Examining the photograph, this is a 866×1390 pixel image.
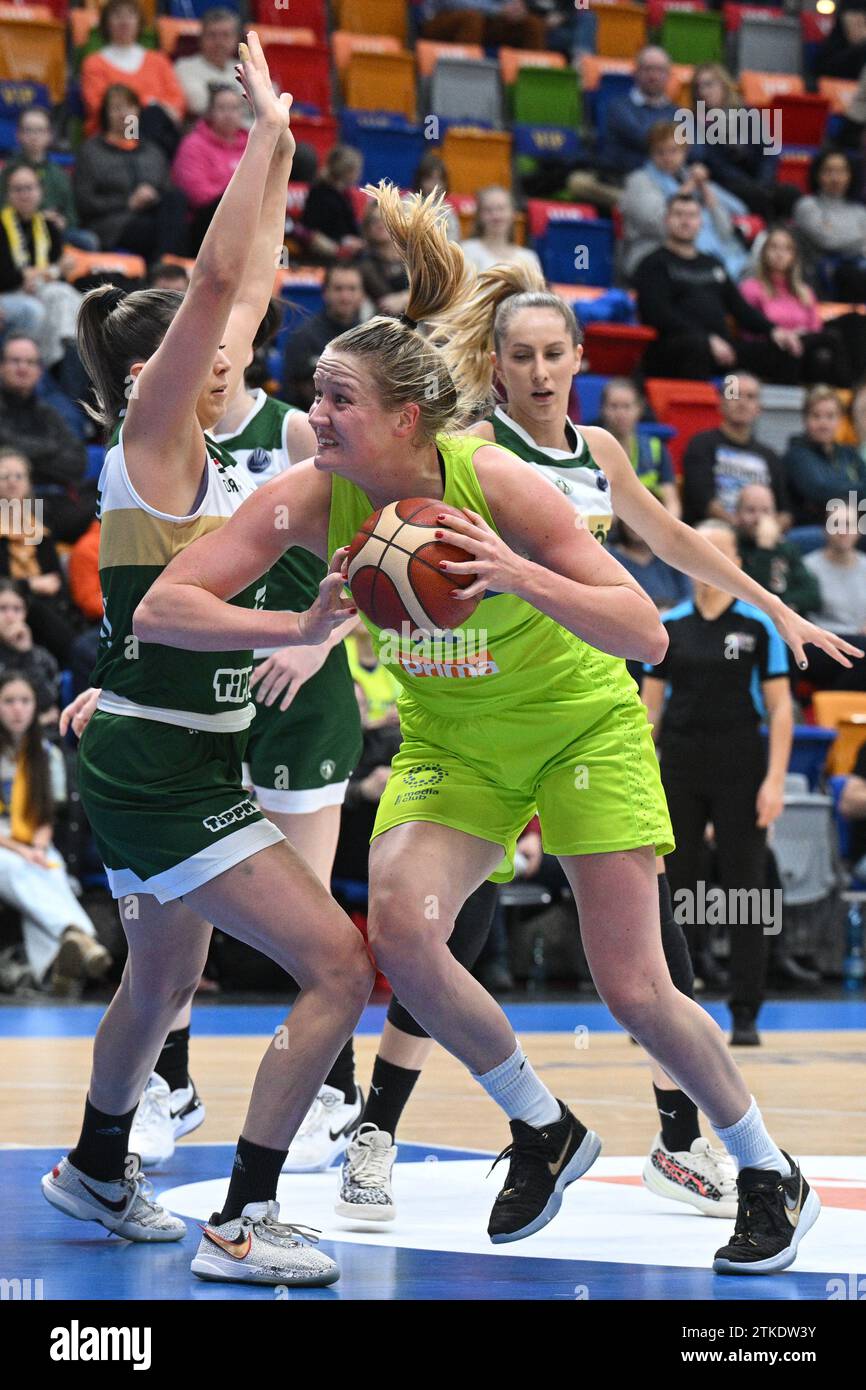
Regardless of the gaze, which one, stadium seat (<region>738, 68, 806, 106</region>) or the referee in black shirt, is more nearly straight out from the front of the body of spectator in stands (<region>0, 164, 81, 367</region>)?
the referee in black shirt

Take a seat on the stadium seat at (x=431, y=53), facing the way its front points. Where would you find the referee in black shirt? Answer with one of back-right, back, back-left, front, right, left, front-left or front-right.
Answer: front

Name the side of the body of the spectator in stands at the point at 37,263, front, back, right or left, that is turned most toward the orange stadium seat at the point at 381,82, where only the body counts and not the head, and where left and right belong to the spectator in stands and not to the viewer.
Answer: left

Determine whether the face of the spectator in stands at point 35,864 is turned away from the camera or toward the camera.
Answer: toward the camera

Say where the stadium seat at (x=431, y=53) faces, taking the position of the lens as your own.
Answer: facing the viewer

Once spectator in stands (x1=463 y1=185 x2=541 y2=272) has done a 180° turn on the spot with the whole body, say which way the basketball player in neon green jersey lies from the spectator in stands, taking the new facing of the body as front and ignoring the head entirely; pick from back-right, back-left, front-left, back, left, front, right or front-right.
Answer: back

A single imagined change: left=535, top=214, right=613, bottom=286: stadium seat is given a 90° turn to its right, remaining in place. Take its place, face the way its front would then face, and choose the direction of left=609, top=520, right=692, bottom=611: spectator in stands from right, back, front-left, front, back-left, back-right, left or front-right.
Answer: left

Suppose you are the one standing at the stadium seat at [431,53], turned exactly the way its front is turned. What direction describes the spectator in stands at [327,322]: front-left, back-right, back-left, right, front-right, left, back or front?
front

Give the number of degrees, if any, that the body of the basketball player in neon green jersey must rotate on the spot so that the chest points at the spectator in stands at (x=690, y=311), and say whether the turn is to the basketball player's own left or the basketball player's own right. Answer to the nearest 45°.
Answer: approximately 135° to the basketball player's own right

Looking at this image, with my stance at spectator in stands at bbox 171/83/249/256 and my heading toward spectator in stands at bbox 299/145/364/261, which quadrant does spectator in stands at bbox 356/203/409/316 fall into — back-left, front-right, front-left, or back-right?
front-right

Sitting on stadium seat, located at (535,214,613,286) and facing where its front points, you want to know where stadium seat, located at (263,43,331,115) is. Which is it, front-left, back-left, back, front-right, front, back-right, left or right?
right

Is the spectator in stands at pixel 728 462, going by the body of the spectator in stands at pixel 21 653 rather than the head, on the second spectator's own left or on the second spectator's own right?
on the second spectator's own left

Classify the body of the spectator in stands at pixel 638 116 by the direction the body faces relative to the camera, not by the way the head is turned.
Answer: toward the camera

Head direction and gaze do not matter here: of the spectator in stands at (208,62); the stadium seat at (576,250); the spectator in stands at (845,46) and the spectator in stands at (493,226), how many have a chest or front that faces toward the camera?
4

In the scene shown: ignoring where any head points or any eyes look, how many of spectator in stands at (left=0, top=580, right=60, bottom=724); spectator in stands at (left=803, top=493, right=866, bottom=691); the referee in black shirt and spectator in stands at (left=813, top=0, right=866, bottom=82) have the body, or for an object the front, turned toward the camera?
4
